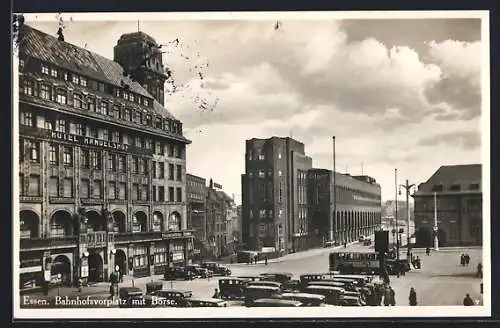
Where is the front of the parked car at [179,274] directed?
to the viewer's right
